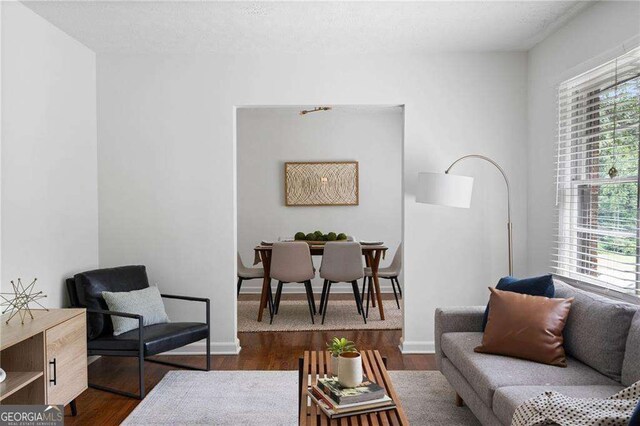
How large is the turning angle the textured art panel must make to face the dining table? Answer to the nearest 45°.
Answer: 0° — it already faces it

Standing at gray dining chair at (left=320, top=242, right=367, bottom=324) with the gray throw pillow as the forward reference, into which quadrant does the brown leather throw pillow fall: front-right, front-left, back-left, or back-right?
front-left

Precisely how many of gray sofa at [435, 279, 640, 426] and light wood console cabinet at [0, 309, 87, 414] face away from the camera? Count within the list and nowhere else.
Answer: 0

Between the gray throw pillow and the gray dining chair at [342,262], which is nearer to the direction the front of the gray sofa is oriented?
the gray throw pillow

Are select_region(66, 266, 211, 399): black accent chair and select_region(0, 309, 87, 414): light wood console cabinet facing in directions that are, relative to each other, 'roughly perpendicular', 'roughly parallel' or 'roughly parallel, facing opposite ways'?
roughly parallel

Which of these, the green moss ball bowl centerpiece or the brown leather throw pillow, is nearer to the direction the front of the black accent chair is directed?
the brown leather throw pillow

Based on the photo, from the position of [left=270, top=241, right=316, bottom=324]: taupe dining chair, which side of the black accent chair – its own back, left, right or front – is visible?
left

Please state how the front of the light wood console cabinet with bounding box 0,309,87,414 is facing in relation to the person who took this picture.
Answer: facing the viewer and to the right of the viewer

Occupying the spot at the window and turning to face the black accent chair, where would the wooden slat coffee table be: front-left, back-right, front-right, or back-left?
front-left

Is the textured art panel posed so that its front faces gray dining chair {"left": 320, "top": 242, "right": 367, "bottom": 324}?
yes

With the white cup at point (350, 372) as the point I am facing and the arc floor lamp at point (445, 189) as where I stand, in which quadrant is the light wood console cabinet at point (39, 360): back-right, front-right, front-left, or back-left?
front-right

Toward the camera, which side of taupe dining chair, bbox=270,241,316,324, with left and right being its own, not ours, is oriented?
back

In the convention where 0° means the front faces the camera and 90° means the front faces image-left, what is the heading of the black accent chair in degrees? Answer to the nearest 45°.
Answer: approximately 315°

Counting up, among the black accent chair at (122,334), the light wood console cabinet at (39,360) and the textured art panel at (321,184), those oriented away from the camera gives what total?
0

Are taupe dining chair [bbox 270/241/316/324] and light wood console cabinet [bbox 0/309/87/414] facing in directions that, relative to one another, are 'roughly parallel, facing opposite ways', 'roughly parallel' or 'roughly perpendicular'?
roughly perpendicular

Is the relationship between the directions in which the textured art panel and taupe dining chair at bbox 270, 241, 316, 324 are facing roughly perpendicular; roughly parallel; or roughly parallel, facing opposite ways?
roughly parallel, facing opposite ways

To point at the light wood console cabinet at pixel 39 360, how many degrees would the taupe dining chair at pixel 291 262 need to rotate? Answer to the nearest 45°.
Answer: approximately 135° to its left

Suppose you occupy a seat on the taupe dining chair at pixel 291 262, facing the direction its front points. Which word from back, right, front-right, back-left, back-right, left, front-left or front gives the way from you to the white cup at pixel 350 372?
back

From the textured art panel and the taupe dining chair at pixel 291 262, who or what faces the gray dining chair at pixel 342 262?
the textured art panel

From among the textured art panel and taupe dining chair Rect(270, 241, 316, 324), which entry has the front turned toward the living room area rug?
the textured art panel

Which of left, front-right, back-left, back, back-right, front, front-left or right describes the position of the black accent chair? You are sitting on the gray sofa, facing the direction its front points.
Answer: front-right

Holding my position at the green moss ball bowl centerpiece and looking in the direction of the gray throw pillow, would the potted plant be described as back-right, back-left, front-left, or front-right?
front-left

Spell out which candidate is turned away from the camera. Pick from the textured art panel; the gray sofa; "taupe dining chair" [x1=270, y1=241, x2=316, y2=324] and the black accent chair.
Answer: the taupe dining chair

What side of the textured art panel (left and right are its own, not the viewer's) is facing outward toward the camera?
front
